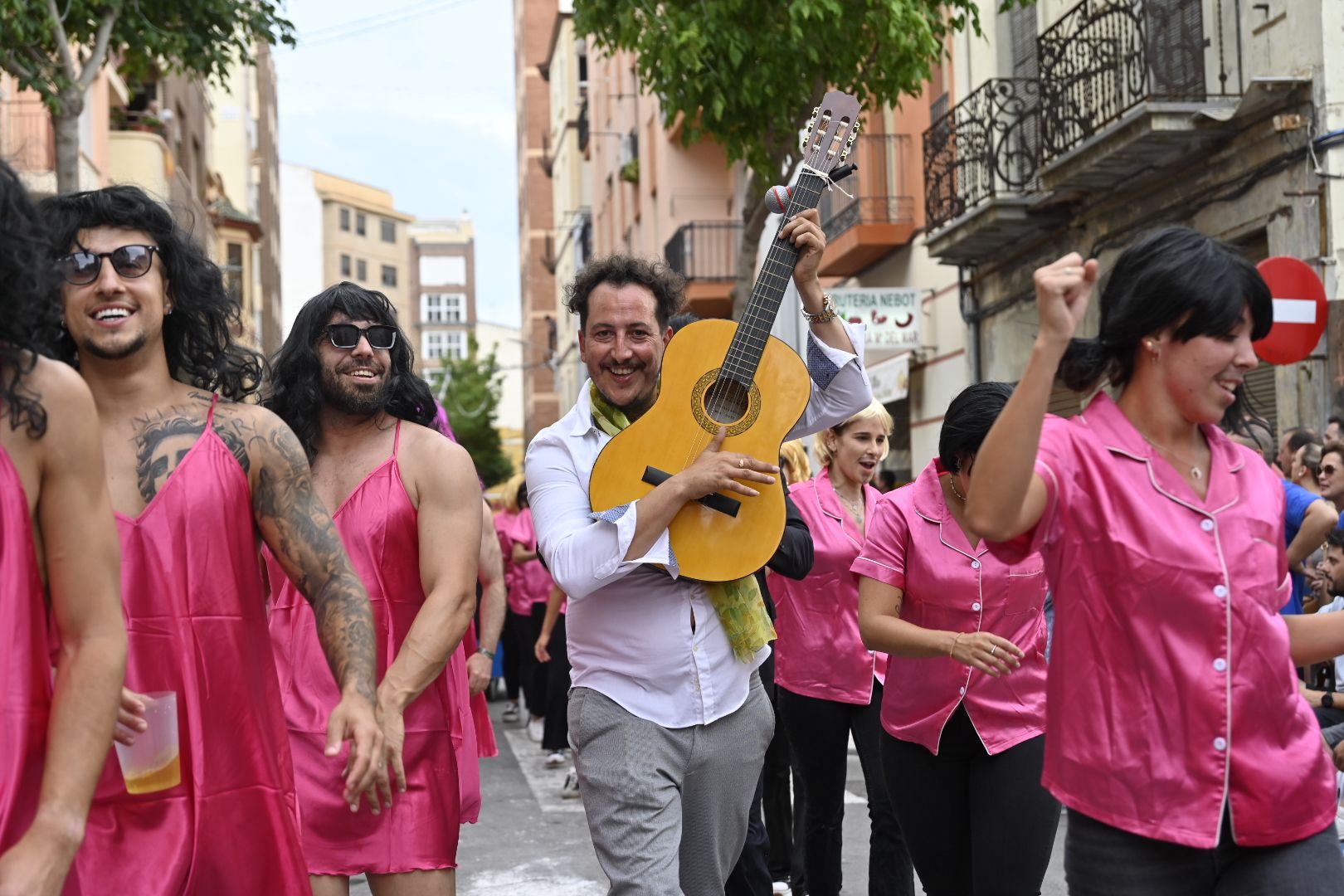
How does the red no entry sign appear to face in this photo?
toward the camera

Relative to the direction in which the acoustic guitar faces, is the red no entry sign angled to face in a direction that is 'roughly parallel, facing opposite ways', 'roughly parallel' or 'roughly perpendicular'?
roughly parallel

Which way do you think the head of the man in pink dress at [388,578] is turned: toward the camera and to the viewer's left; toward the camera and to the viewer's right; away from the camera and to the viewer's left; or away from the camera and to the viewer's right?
toward the camera and to the viewer's right

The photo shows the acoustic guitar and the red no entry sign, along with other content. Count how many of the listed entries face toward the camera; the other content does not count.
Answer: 2

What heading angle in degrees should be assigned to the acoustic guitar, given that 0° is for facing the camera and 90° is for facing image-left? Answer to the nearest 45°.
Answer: approximately 0°

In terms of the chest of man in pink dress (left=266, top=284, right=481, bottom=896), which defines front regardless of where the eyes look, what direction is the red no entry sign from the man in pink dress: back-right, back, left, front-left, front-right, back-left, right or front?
back

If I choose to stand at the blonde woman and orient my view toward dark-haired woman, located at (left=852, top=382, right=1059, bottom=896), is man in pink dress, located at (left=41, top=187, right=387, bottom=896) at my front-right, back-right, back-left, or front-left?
front-right

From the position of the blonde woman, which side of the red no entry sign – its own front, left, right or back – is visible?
front

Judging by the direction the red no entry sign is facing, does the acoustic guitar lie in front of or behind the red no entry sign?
in front

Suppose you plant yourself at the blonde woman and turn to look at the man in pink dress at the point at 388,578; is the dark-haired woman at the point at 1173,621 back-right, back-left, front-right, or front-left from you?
front-left

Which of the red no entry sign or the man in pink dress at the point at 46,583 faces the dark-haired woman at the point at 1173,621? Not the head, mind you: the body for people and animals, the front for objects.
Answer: the red no entry sign

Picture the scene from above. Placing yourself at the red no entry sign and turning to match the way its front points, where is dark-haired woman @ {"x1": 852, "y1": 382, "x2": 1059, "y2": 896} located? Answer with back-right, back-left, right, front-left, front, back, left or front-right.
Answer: front

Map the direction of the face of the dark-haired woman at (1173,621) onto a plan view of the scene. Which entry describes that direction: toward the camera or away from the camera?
toward the camera

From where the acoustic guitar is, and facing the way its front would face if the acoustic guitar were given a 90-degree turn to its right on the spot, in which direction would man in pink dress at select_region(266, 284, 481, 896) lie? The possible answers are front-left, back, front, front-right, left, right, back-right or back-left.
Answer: front
